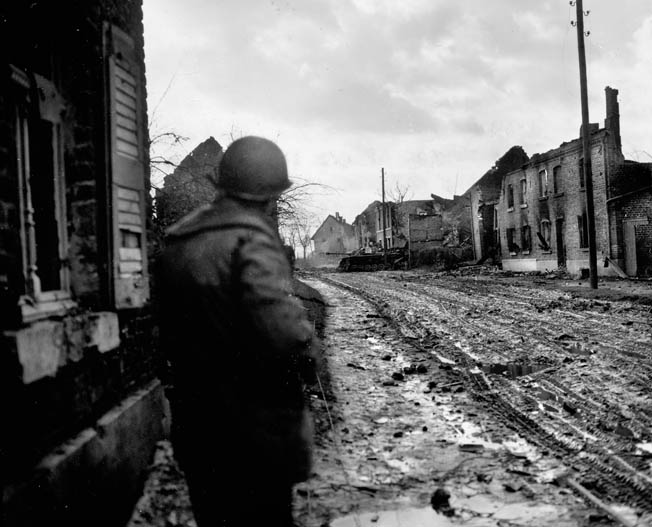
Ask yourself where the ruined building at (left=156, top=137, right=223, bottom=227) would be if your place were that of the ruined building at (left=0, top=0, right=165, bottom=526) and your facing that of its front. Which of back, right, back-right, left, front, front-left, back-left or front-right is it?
back-left

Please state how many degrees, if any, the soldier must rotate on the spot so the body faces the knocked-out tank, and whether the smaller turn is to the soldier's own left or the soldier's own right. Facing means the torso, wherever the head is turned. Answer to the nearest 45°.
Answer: approximately 45° to the soldier's own left

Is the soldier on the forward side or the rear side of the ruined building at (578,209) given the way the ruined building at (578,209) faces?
on the forward side

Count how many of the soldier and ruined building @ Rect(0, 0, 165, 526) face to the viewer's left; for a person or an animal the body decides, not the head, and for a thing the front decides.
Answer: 0

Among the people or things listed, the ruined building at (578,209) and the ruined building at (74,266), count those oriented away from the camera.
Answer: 0

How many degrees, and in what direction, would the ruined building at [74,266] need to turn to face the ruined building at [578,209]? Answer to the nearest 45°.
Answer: approximately 90° to its left

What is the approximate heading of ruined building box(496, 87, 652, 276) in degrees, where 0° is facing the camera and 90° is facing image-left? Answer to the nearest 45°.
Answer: approximately 45°

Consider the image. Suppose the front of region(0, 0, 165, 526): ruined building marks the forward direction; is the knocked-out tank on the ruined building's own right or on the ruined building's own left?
on the ruined building's own left

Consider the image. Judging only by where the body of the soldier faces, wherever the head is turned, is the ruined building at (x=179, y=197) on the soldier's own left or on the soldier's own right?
on the soldier's own left

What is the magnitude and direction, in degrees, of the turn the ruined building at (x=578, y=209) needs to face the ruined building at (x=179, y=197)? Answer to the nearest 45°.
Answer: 0° — it already faces it

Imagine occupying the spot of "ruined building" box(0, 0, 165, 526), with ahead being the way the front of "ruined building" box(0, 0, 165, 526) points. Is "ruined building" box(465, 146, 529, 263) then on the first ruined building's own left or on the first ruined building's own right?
on the first ruined building's own left

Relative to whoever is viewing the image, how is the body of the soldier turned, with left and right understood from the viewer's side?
facing away from the viewer and to the right of the viewer

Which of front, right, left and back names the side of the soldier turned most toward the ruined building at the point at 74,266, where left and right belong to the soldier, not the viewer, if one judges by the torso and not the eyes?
left

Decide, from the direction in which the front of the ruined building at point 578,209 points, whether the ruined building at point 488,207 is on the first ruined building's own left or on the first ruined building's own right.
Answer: on the first ruined building's own right

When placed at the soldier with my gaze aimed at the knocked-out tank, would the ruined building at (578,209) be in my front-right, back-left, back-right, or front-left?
front-right

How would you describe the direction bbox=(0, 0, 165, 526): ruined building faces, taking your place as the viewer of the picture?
facing the viewer and to the right of the viewer

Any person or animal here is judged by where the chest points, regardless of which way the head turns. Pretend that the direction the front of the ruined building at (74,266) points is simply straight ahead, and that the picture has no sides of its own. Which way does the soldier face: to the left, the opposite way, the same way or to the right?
to the left

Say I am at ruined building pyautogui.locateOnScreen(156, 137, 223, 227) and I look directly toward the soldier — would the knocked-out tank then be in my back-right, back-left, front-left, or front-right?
back-left
